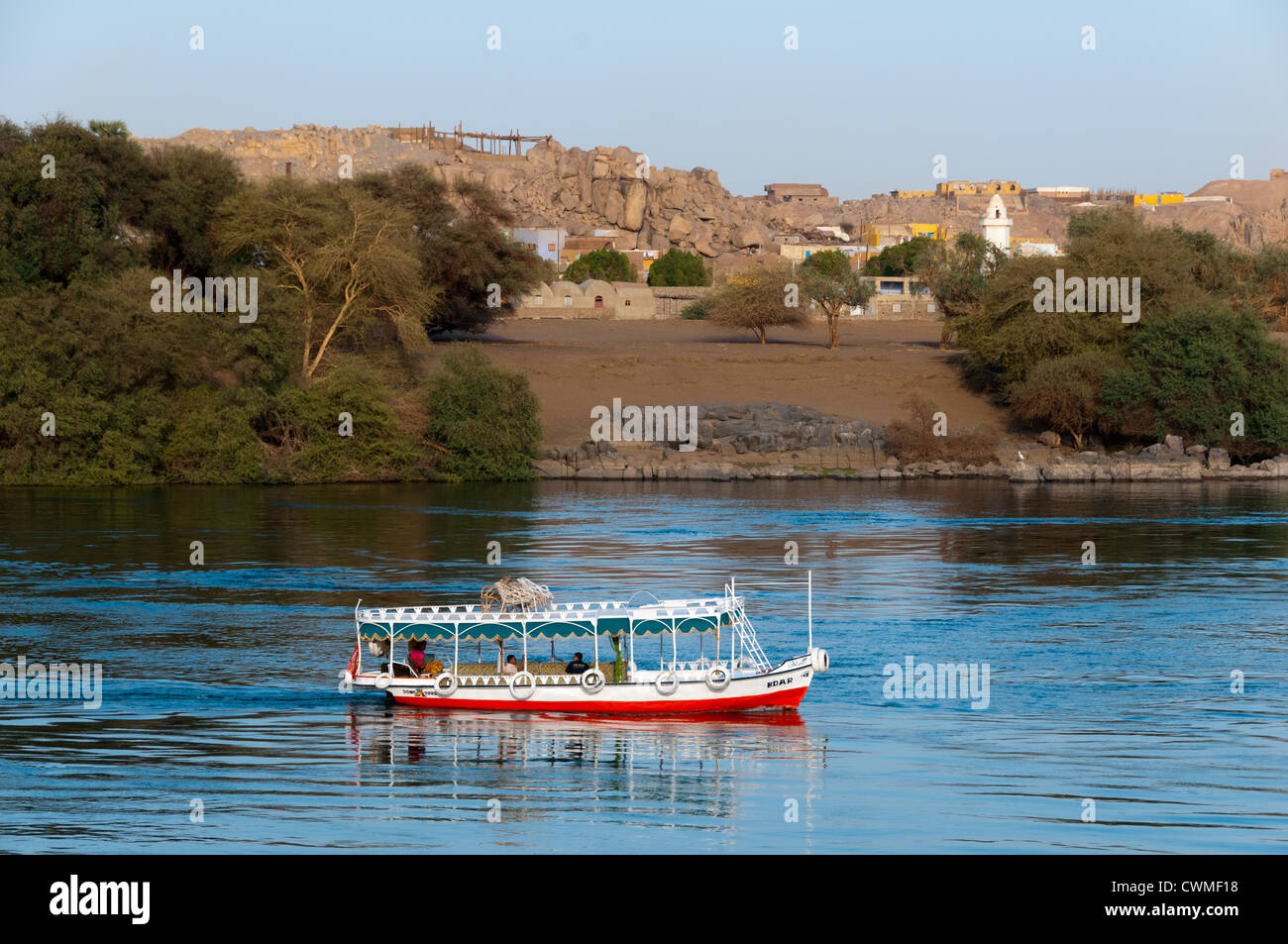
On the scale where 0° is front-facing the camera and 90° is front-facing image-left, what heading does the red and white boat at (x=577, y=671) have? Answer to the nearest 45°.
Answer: approximately 270°
